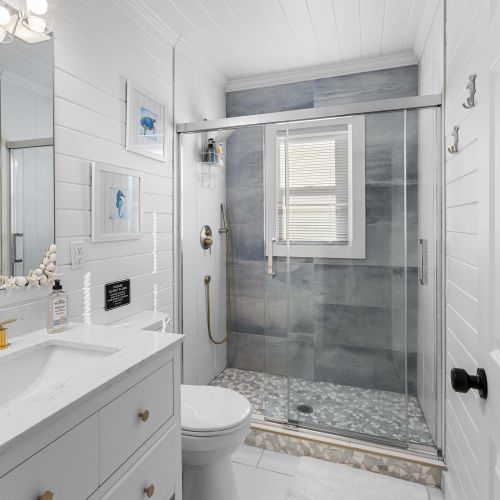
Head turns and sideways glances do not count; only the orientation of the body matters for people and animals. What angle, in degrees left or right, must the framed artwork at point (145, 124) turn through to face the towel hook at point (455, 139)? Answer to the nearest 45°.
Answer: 0° — it already faces it

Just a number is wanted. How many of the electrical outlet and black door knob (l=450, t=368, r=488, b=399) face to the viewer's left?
1

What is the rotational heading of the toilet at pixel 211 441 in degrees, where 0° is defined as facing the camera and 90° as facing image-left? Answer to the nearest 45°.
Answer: approximately 315°

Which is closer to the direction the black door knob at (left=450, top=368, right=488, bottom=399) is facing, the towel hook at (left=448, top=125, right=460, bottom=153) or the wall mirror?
the wall mirror

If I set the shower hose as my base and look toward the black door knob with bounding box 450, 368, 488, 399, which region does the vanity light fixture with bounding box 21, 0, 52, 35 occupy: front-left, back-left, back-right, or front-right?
front-right

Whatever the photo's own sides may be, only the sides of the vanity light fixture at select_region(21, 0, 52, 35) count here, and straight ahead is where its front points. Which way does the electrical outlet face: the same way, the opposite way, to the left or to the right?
the same way

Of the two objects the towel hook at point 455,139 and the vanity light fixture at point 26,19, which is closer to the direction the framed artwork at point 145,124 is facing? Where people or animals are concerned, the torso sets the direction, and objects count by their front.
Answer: the towel hook

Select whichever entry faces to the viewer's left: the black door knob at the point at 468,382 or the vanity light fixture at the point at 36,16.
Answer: the black door knob

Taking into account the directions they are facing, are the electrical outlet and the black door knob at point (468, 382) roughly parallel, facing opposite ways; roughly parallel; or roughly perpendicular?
roughly parallel, facing opposite ways

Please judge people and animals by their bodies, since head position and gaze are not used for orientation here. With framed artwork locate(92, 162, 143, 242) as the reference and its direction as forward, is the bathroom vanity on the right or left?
on its right

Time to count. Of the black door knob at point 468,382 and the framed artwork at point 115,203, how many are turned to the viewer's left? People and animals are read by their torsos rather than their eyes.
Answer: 1

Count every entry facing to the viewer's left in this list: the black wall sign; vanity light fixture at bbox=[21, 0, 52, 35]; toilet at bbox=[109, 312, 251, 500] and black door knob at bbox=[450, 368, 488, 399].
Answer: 1

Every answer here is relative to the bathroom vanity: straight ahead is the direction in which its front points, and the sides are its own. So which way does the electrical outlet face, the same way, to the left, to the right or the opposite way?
the same way
